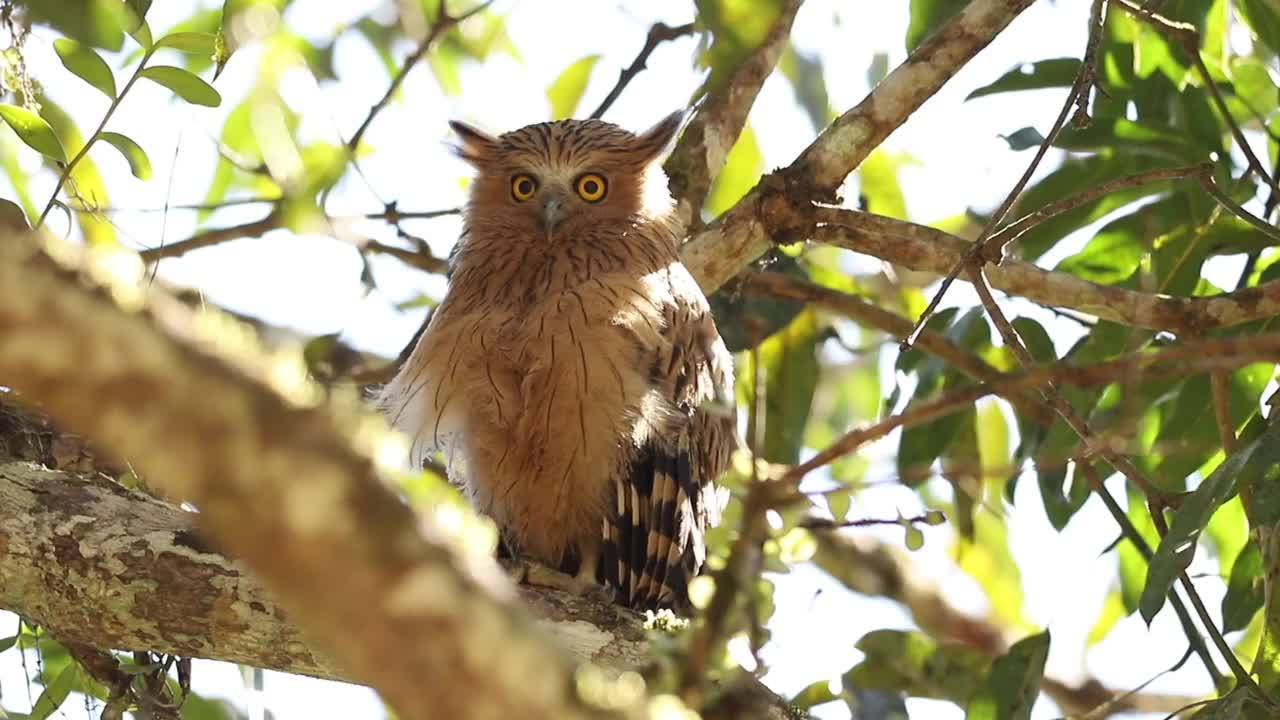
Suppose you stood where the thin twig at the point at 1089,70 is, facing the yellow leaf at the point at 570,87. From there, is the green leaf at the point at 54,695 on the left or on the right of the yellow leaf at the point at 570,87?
left

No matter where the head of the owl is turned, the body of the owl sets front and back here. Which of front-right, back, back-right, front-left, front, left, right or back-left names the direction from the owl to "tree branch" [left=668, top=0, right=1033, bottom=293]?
left

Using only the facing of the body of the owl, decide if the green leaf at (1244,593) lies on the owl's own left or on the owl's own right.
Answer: on the owl's own left

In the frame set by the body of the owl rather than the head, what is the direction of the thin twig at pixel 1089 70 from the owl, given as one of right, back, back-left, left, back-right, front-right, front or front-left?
left

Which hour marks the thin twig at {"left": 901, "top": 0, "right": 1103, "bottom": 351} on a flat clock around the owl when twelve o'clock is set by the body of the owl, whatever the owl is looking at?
The thin twig is roughly at 9 o'clock from the owl.

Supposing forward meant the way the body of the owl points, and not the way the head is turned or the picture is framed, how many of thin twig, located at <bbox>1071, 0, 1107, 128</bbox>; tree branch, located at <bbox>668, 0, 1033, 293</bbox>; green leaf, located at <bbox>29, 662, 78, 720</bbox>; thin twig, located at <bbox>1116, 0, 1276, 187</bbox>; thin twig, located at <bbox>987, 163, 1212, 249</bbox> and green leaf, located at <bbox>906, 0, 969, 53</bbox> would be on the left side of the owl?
5

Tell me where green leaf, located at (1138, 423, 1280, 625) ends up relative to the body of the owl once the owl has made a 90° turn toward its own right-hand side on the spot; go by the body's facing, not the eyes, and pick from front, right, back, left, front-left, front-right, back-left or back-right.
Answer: back

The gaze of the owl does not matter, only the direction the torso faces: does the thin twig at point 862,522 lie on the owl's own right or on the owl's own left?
on the owl's own left

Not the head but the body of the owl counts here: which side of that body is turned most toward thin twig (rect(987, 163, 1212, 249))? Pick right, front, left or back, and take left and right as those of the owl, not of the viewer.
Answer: left

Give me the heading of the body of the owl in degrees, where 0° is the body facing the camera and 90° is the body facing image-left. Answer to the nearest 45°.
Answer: approximately 45°

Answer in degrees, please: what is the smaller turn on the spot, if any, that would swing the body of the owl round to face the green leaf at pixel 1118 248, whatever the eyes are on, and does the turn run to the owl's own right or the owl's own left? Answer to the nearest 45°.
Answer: approximately 135° to the owl's own left
